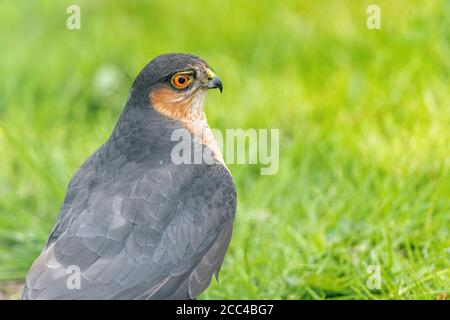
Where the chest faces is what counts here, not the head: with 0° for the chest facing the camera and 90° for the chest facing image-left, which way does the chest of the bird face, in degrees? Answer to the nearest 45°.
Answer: approximately 225°
